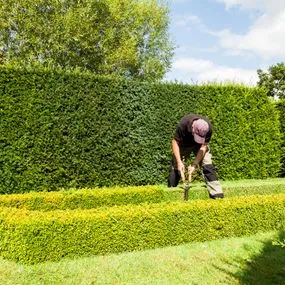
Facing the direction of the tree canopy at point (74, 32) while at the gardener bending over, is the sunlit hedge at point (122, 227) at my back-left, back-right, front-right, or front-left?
back-left

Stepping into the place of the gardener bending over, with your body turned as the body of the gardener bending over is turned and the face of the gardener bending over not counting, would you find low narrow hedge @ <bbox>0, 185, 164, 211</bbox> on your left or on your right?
on your right

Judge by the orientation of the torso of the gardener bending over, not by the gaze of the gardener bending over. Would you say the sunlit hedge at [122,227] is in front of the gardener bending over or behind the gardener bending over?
in front

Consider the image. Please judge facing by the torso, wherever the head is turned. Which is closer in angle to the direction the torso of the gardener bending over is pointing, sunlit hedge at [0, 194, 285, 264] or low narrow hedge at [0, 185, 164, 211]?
the sunlit hedge

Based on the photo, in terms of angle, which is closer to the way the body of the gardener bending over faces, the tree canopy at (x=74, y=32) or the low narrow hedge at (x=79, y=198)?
the low narrow hedge

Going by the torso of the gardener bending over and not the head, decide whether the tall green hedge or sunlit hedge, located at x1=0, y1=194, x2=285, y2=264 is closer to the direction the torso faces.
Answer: the sunlit hedge

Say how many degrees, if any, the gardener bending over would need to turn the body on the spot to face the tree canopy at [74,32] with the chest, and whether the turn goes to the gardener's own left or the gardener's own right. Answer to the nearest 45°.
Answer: approximately 135° to the gardener's own right

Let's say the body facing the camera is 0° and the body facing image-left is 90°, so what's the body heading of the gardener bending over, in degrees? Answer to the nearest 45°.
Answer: approximately 0°
